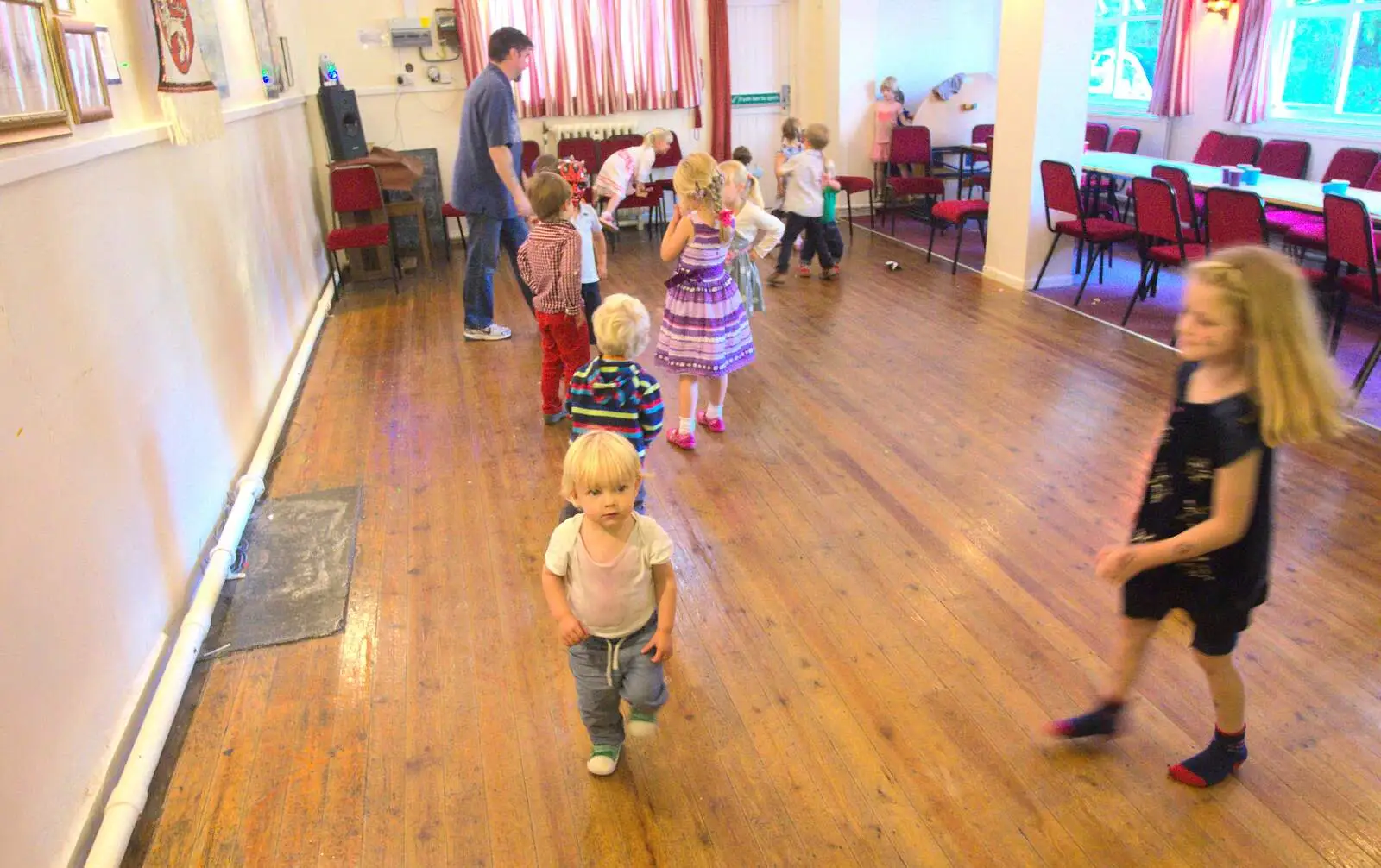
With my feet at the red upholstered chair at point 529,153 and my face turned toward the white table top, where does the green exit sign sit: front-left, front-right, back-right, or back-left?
front-left

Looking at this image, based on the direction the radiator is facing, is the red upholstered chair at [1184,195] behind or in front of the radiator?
in front

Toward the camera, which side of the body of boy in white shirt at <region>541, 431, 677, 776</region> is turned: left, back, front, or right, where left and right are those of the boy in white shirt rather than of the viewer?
front

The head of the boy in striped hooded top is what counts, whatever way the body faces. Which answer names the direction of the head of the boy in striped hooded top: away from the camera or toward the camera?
away from the camera

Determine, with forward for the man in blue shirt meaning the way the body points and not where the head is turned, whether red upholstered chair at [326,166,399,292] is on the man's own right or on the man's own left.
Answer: on the man's own left

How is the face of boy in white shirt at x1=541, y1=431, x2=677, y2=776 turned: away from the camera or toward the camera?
toward the camera

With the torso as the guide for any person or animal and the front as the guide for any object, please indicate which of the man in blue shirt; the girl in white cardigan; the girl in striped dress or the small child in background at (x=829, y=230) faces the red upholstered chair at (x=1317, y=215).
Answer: the man in blue shirt

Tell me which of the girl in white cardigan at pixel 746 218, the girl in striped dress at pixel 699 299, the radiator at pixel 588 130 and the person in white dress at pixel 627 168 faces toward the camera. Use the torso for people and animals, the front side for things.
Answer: the radiator

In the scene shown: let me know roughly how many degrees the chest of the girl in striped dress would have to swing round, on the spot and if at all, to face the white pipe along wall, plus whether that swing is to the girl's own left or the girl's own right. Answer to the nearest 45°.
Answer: approximately 90° to the girl's own left

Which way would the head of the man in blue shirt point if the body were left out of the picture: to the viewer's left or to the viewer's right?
to the viewer's right

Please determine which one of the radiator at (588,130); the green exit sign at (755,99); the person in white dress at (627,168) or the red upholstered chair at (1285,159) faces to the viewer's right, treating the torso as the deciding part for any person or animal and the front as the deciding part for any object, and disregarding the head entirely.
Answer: the person in white dress

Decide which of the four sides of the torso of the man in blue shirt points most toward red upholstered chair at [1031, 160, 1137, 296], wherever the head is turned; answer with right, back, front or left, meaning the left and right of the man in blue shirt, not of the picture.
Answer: front

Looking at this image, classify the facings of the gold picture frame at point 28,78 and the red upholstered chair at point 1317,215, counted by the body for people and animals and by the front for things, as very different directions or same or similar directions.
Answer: very different directions

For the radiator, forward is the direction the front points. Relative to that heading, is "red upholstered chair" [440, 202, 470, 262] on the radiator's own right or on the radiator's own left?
on the radiator's own right

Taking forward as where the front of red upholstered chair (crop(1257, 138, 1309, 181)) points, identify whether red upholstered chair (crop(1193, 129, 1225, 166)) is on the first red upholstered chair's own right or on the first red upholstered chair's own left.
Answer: on the first red upholstered chair's own right

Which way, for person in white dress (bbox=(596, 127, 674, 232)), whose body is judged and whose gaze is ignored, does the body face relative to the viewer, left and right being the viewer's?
facing to the right of the viewer

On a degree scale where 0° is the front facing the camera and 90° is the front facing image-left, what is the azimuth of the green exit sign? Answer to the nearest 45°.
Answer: approximately 0°

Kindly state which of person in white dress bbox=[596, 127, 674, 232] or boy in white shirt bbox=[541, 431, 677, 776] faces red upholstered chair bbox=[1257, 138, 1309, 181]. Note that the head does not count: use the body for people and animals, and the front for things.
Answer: the person in white dress
